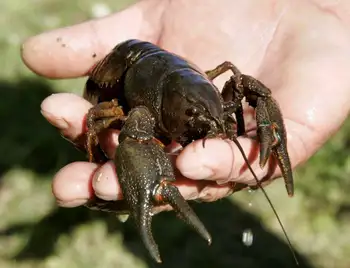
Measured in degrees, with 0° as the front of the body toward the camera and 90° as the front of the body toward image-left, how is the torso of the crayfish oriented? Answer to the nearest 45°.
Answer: approximately 315°
